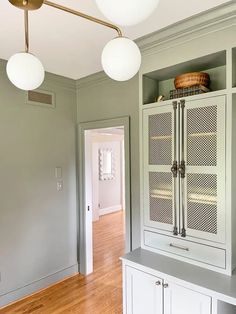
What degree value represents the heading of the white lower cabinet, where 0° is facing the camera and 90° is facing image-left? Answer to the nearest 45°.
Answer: approximately 45°

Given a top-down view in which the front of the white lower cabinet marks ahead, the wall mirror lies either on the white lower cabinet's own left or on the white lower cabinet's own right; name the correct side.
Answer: on the white lower cabinet's own right

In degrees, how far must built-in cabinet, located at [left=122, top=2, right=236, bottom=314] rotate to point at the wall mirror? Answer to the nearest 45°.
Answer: approximately 90° to its right

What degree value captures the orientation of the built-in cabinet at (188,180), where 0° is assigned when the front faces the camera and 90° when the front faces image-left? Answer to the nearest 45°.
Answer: approximately 45°
